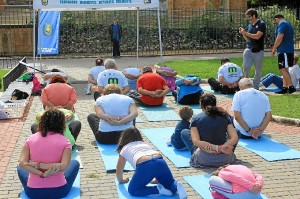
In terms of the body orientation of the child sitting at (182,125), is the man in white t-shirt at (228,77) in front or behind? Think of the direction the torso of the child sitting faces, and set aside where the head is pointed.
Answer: in front

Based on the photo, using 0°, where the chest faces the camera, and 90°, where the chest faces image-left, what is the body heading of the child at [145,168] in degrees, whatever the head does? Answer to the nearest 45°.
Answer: approximately 135°

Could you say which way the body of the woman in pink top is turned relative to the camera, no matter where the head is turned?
away from the camera

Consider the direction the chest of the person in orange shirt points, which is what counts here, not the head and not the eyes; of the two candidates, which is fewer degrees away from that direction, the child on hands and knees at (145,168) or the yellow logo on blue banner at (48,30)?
the yellow logo on blue banner

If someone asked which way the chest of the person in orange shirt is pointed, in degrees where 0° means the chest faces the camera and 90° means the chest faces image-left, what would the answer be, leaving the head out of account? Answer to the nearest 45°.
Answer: approximately 180°

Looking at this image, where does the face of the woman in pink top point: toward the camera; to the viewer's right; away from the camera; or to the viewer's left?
away from the camera

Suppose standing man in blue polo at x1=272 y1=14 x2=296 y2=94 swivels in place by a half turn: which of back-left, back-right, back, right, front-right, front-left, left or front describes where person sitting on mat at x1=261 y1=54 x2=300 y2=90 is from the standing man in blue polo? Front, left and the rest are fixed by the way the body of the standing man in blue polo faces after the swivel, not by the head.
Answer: left

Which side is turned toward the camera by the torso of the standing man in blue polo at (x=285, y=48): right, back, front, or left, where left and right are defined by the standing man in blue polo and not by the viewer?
left

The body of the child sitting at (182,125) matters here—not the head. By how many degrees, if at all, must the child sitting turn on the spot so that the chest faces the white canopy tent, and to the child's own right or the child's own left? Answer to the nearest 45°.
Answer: approximately 45° to the child's own left

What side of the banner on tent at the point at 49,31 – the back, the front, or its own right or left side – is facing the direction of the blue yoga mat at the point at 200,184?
front

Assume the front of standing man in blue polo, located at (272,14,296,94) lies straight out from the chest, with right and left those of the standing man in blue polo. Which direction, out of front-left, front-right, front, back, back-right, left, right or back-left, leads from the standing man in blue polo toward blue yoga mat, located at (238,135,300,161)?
left

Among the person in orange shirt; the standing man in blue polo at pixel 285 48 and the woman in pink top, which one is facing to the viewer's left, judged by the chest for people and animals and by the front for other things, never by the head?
the standing man in blue polo
